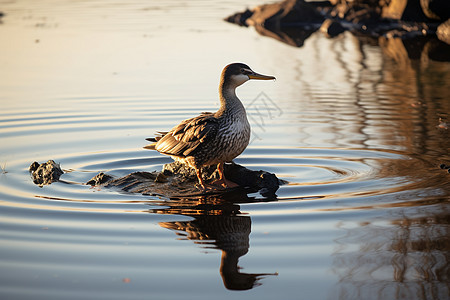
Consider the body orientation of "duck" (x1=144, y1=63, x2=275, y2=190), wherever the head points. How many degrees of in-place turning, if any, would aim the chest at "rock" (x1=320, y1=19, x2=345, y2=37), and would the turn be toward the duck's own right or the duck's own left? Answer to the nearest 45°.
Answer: approximately 90° to the duck's own left

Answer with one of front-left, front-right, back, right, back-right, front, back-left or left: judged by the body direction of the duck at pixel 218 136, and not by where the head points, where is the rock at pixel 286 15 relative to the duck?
left

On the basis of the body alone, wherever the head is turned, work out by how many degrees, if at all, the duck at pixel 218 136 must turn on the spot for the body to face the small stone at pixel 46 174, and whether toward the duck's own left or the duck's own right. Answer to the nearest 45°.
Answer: approximately 180°

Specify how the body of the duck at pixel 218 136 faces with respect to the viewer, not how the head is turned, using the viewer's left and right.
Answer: facing to the right of the viewer

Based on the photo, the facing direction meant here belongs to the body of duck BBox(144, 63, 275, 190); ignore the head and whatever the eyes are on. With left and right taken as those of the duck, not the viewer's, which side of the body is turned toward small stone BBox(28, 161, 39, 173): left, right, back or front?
back

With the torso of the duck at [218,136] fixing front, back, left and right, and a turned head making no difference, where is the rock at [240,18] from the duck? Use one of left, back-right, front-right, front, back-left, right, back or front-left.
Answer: left

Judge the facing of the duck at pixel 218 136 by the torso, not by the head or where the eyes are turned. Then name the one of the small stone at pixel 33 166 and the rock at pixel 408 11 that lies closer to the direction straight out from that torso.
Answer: the rock

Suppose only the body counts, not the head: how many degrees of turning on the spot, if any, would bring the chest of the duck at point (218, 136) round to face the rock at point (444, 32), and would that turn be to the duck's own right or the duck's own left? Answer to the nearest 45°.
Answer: approximately 45° to the duck's own left

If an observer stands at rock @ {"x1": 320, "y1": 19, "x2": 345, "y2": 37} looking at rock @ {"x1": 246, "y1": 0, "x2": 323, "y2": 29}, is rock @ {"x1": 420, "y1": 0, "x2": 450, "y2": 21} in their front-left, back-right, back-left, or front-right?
back-right

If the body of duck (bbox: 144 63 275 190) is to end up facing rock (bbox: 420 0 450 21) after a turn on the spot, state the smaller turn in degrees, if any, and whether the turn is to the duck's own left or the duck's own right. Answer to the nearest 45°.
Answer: approximately 45° to the duck's own left

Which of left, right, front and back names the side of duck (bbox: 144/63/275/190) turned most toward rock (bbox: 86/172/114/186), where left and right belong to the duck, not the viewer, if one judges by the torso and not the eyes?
back
